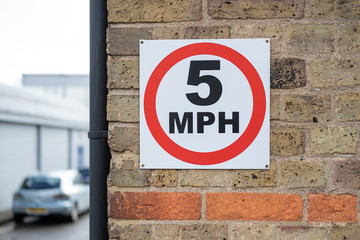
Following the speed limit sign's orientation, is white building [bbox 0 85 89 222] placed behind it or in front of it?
behind

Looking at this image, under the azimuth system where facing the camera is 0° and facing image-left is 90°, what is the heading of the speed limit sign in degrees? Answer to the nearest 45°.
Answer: approximately 0°
